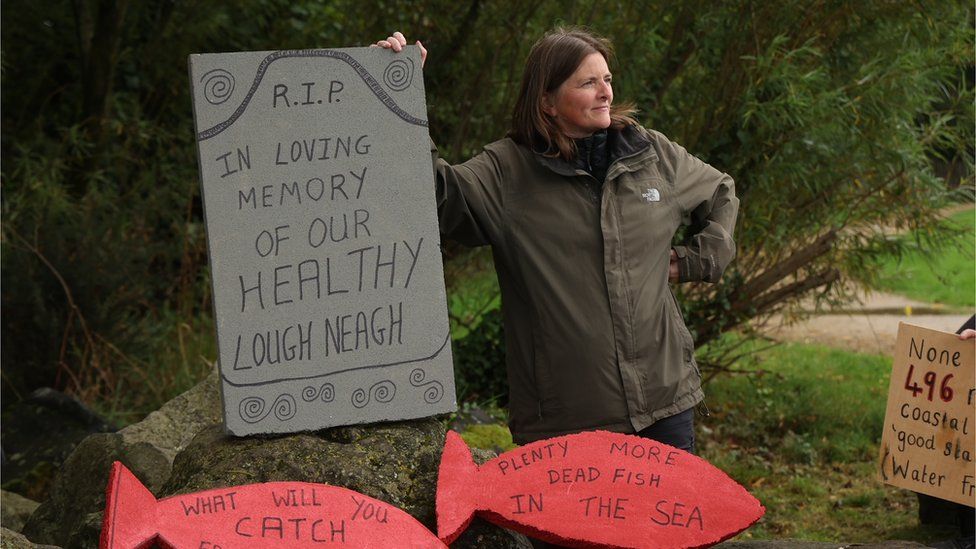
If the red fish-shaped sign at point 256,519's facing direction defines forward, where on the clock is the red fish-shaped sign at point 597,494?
the red fish-shaped sign at point 597,494 is roughly at 9 o'clock from the red fish-shaped sign at point 256,519.

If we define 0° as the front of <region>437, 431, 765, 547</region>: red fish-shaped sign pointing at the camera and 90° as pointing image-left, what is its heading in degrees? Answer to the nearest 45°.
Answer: approximately 0°

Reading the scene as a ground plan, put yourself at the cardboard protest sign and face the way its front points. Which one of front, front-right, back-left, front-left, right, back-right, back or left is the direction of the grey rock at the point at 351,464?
front-right

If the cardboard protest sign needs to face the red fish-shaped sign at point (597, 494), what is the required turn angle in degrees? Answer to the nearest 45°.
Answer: approximately 45° to its right

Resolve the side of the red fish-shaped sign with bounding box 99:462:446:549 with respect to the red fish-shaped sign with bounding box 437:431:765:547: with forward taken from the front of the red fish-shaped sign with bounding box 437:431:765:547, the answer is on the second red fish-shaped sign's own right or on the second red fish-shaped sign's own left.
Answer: on the second red fish-shaped sign's own right

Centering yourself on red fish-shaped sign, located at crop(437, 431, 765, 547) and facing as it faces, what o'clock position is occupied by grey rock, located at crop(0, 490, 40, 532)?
The grey rock is roughly at 4 o'clock from the red fish-shaped sign.

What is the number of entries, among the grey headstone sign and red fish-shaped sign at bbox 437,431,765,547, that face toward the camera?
2

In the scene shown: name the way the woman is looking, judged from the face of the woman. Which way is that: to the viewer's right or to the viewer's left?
to the viewer's right

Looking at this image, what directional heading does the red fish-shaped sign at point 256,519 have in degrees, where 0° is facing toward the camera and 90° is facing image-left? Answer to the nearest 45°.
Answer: approximately 0°
